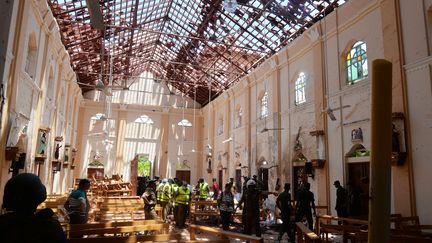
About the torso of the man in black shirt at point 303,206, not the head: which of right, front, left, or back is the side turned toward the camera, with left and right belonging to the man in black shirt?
back

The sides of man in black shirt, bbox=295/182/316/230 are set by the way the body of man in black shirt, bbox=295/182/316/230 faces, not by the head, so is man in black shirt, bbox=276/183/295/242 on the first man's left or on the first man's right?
on the first man's left
